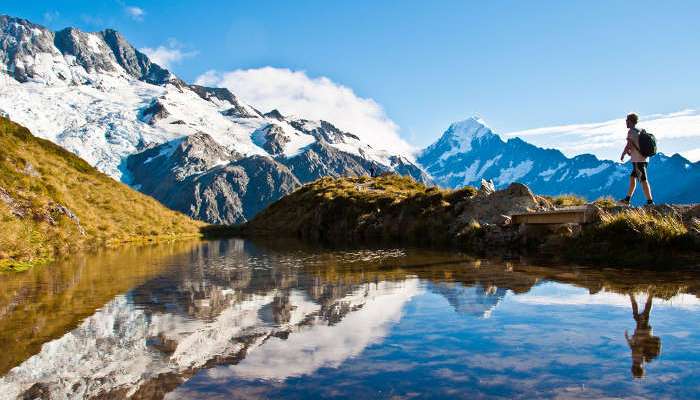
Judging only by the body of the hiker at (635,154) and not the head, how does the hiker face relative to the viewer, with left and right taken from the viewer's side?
facing to the left of the viewer

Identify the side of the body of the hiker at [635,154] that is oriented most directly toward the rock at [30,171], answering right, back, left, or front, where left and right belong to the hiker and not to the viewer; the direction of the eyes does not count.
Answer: front

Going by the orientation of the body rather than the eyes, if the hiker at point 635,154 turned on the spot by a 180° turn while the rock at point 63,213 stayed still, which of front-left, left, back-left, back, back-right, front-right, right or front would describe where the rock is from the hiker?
back

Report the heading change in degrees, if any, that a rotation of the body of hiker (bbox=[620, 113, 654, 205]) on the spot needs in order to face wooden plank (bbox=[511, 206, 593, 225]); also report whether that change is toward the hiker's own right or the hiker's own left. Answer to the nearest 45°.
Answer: approximately 45° to the hiker's own right

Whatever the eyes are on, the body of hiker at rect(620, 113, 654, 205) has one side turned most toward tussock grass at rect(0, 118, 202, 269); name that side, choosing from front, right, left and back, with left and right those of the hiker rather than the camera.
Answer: front

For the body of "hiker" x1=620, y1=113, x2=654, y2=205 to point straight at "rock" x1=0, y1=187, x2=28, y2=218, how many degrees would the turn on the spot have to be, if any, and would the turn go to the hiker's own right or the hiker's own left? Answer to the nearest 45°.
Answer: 0° — they already face it

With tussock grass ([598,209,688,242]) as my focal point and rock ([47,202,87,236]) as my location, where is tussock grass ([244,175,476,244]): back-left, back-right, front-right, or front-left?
front-left

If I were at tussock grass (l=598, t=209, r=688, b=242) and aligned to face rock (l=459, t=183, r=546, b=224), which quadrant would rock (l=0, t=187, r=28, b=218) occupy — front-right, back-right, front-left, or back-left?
front-left

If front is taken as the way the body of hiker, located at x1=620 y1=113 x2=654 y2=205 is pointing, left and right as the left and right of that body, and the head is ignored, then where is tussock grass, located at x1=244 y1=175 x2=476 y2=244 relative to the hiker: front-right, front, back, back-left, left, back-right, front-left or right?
front-right
